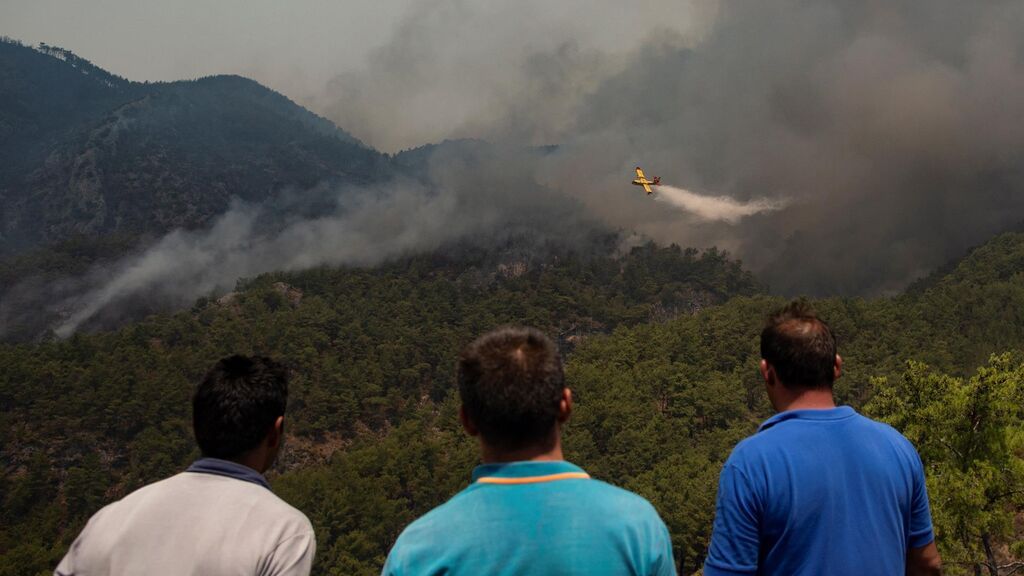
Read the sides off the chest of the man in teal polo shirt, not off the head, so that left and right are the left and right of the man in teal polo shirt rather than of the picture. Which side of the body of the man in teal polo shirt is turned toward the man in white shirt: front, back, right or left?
left

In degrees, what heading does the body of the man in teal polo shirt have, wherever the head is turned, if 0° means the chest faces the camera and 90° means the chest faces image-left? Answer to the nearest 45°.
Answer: approximately 180°

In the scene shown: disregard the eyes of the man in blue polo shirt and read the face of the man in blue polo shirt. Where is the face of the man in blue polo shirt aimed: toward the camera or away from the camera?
away from the camera

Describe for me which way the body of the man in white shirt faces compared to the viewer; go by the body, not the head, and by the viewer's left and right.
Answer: facing away from the viewer and to the right of the viewer

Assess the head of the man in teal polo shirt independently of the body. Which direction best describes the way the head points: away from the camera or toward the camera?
away from the camera

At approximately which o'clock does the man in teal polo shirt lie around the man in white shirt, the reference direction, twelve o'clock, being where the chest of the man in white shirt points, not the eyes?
The man in teal polo shirt is roughly at 3 o'clock from the man in white shirt.

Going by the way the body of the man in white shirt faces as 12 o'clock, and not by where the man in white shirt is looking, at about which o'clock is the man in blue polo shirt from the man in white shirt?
The man in blue polo shirt is roughly at 2 o'clock from the man in white shirt.
